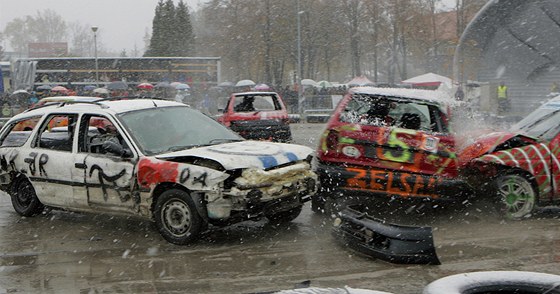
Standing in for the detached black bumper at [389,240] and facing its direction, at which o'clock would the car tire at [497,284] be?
The car tire is roughly at 10 o'clock from the detached black bumper.

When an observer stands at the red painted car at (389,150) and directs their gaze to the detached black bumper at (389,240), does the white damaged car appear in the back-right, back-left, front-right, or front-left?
front-right

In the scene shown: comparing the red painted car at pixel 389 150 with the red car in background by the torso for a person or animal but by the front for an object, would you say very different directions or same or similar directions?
same or similar directions

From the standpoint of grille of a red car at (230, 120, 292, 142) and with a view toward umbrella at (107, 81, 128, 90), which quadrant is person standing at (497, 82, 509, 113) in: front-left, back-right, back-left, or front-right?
front-right

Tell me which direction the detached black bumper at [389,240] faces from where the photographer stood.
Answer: facing the viewer and to the left of the viewer

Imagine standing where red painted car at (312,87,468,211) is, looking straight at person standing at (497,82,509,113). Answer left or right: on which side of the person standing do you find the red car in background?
left

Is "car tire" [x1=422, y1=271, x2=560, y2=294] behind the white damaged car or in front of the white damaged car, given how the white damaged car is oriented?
in front

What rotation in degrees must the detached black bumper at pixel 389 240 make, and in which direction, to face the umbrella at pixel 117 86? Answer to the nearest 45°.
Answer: approximately 90° to its right

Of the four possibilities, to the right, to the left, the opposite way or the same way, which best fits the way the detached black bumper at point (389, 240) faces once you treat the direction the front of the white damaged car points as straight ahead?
to the right
